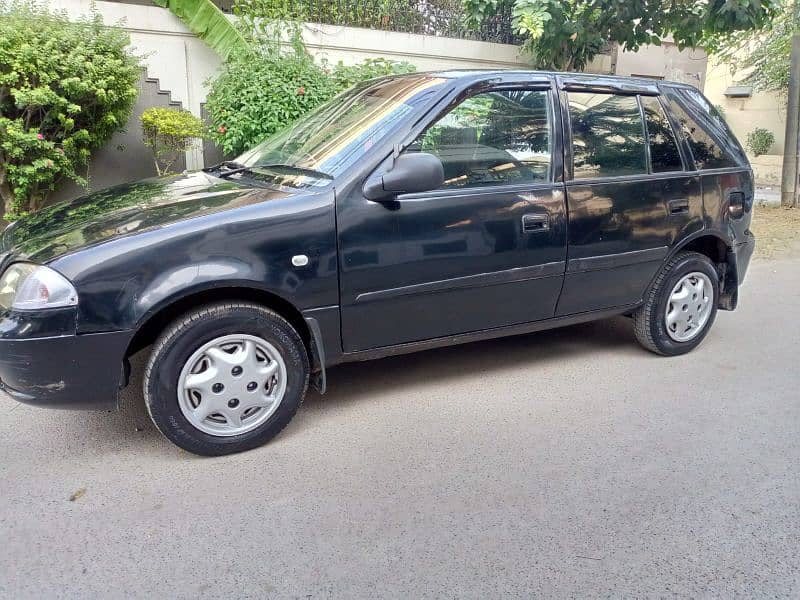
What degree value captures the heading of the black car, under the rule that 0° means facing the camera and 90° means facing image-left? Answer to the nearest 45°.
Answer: approximately 45°

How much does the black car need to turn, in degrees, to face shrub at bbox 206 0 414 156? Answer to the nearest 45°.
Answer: approximately 135° to its right

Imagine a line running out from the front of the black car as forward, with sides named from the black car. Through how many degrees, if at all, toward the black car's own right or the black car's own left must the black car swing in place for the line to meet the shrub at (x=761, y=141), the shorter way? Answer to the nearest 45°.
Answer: approximately 180°

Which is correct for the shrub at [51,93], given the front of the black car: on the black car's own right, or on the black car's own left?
on the black car's own right

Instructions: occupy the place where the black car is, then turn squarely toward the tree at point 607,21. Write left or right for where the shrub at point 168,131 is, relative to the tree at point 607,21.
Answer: left

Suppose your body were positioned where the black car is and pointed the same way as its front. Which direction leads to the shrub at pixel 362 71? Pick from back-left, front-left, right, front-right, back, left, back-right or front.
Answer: back-right

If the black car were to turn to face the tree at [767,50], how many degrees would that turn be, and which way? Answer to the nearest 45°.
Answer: approximately 180°

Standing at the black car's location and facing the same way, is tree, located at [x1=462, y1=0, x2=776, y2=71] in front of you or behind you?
behind
